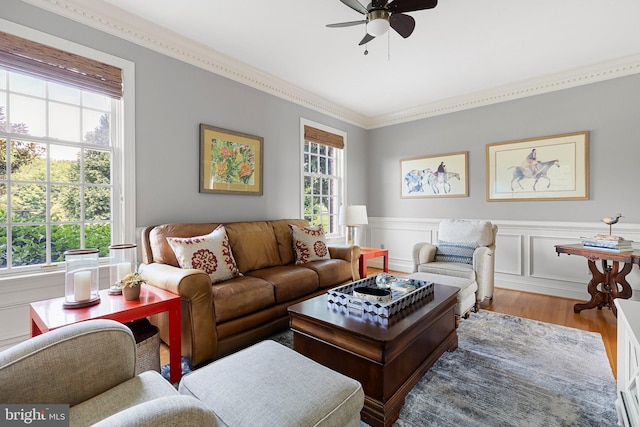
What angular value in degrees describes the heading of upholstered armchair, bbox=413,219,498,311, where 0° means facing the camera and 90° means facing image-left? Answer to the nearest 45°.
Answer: approximately 45°

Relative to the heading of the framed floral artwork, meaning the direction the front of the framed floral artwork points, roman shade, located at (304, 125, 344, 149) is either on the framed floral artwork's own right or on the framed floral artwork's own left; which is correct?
on the framed floral artwork's own left

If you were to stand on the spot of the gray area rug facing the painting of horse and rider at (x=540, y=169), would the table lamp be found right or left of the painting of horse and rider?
left

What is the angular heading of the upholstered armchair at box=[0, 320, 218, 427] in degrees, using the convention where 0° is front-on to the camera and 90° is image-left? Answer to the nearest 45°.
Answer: approximately 225°

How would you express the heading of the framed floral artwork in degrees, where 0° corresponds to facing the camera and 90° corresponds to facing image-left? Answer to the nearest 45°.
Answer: approximately 315°

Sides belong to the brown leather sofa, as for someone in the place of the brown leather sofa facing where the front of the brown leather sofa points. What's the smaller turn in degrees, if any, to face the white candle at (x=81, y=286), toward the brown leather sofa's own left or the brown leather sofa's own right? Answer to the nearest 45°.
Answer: approximately 90° to the brown leather sofa's own right

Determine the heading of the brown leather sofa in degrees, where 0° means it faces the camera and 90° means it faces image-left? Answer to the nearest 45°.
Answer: approximately 315°
